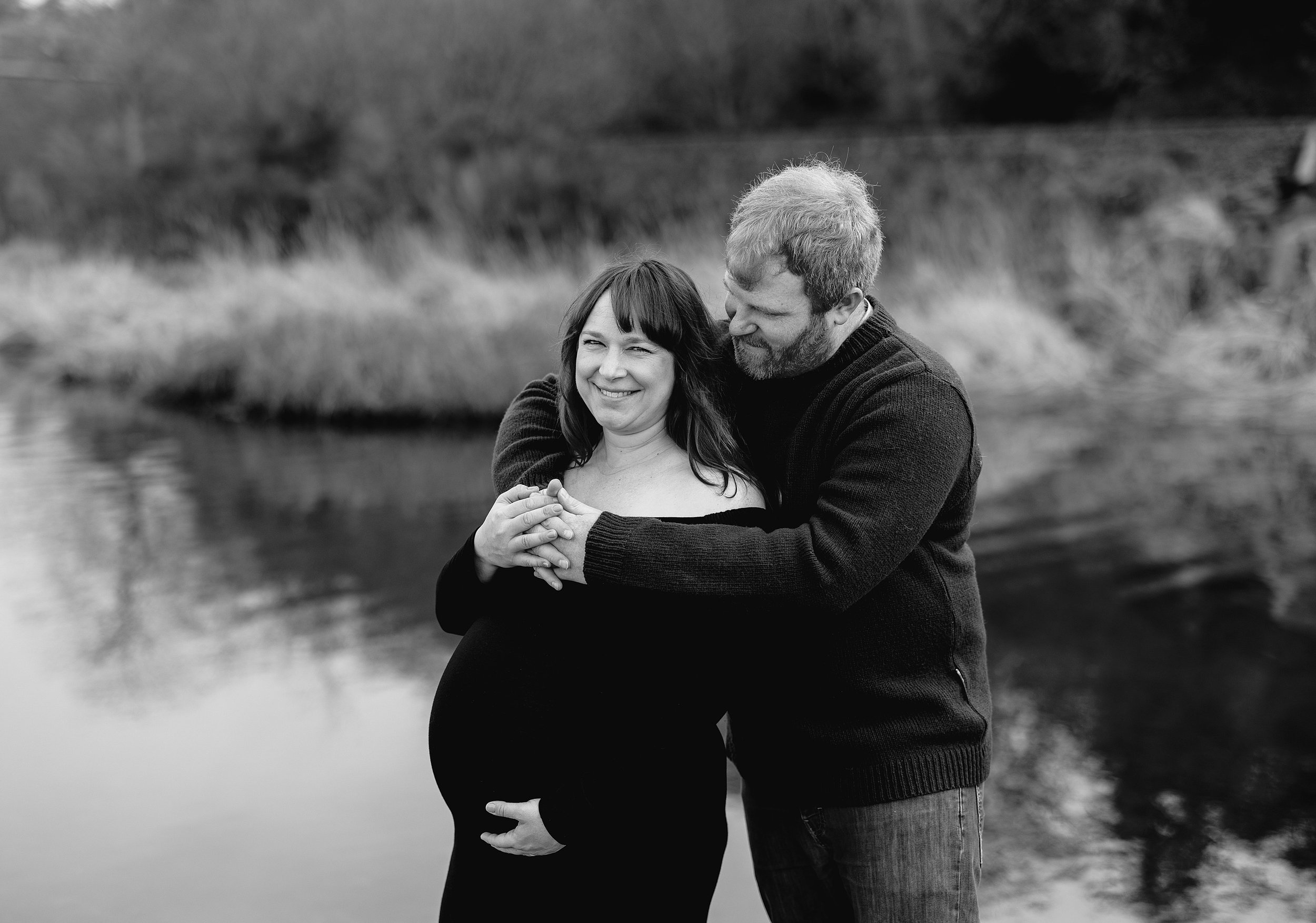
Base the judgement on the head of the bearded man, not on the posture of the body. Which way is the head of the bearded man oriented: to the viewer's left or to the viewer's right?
to the viewer's left

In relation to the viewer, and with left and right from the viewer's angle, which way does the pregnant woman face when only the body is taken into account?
facing the viewer and to the left of the viewer
